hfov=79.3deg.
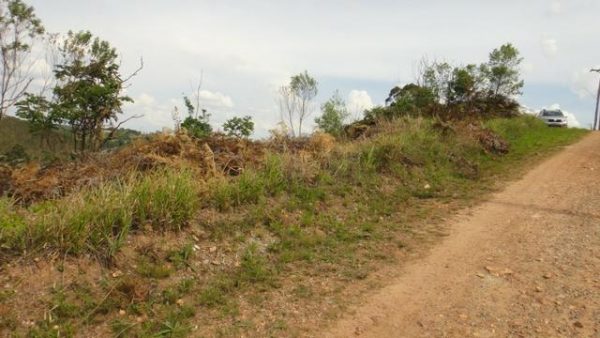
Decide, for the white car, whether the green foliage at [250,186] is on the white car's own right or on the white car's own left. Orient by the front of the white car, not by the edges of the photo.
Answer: on the white car's own right

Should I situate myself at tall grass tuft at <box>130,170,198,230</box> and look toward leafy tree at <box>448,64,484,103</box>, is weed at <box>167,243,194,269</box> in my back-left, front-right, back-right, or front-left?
back-right

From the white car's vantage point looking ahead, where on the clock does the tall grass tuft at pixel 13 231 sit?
The tall grass tuft is roughly at 12 o'clock from the white car.

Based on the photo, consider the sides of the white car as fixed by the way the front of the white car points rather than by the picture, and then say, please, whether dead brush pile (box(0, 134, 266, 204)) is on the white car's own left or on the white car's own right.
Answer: on the white car's own right

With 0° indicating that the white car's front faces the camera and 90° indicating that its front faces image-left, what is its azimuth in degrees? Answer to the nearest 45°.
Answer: approximately 315°

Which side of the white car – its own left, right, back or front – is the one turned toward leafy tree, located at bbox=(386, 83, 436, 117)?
right
